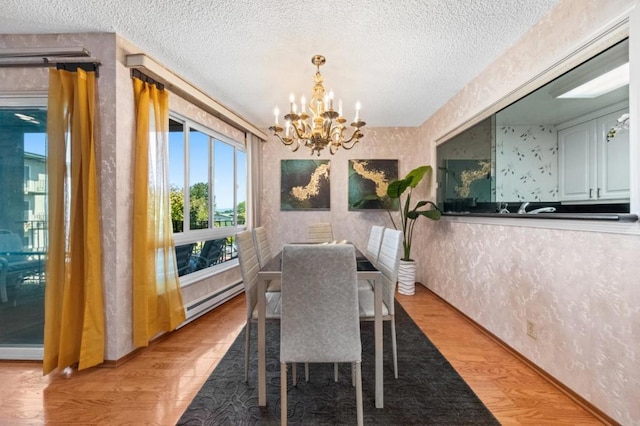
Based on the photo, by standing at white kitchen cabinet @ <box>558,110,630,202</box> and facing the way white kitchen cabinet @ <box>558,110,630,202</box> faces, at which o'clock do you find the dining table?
The dining table is roughly at 12 o'clock from the white kitchen cabinet.

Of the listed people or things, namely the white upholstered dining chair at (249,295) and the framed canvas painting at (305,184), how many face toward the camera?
1

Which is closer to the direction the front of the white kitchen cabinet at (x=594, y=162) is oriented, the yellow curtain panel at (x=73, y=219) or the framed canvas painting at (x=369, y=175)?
the yellow curtain panel

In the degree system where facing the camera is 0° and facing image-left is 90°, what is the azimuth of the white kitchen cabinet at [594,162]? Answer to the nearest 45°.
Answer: approximately 45°

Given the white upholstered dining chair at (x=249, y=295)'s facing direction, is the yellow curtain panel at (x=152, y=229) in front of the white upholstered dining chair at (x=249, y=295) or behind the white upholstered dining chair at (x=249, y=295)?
behind

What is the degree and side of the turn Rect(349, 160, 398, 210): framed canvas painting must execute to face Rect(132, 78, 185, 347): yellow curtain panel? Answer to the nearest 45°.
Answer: approximately 45° to its right

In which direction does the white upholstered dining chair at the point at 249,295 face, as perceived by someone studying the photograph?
facing to the right of the viewer

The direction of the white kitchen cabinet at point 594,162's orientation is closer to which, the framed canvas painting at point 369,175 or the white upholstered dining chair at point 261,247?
the white upholstered dining chair

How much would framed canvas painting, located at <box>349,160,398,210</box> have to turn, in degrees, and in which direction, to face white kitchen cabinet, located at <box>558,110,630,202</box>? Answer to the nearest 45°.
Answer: approximately 45° to its left

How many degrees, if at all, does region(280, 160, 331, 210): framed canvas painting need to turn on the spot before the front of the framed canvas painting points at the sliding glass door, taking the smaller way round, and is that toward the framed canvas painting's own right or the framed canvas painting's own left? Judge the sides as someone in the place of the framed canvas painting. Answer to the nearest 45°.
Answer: approximately 45° to the framed canvas painting's own right

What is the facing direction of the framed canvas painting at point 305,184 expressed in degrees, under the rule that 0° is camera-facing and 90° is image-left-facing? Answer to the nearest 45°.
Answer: approximately 0°

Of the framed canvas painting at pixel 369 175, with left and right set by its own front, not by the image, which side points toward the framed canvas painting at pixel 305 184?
right
